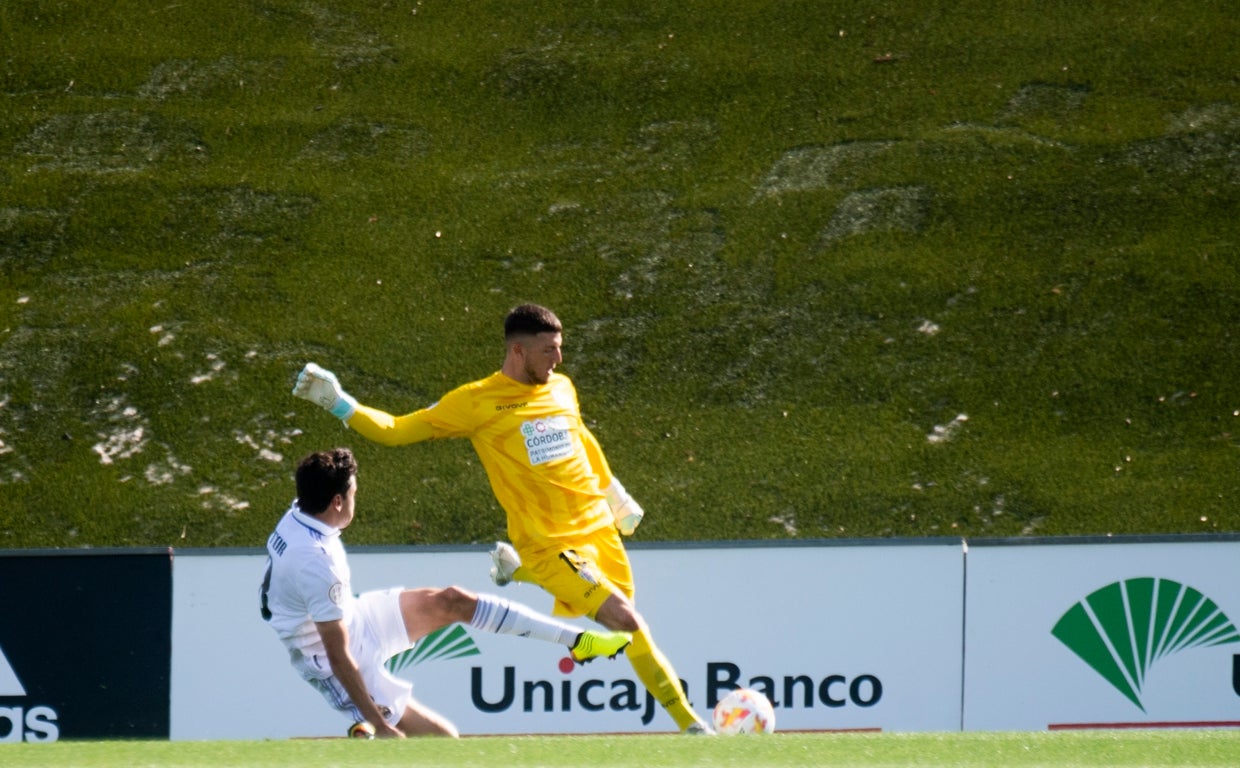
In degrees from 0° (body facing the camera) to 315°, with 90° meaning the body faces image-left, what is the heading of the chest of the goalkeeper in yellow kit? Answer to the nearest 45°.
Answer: approximately 315°

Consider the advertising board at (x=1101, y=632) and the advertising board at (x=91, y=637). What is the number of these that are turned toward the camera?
2

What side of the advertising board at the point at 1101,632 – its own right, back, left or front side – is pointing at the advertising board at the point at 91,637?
right

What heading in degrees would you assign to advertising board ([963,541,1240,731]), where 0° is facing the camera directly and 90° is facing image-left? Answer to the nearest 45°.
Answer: approximately 0°

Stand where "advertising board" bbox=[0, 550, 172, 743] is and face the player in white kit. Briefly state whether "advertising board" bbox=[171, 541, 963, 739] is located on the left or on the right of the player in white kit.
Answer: left

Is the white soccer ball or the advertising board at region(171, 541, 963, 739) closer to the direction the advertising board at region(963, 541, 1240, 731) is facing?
the white soccer ball

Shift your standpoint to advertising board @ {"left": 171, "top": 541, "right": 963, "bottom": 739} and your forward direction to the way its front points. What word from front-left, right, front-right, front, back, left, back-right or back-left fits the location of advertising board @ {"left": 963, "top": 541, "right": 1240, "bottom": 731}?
left
